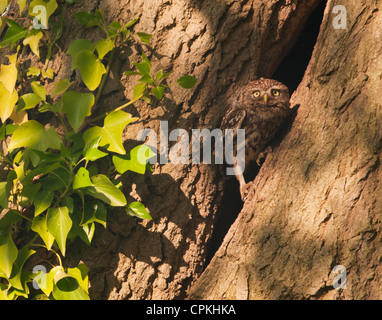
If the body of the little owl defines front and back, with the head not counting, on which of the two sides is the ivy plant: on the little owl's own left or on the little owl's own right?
on the little owl's own right
